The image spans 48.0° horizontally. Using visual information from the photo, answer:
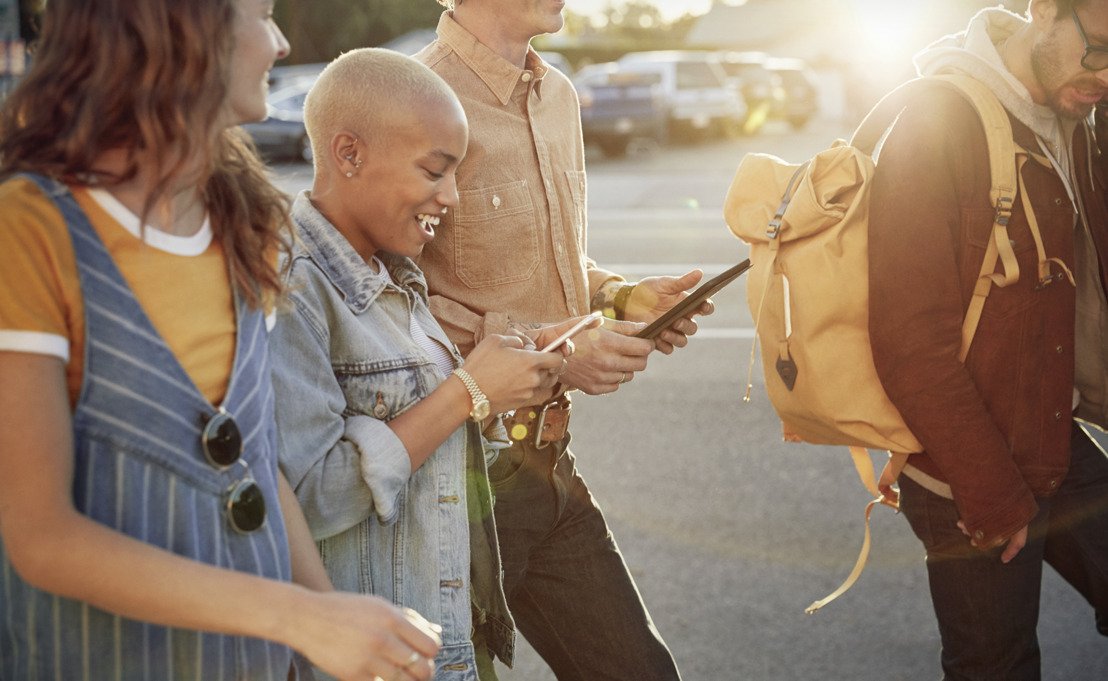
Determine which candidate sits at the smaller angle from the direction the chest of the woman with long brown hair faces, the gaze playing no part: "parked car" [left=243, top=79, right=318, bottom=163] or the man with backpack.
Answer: the man with backpack

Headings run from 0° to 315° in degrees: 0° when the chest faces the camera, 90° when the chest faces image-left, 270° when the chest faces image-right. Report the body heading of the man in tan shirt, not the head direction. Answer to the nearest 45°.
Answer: approximately 315°

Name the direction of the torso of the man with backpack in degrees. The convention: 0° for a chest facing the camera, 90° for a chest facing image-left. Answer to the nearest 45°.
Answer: approximately 315°

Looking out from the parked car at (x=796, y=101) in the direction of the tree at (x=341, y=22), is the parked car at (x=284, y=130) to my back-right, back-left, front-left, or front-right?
front-left

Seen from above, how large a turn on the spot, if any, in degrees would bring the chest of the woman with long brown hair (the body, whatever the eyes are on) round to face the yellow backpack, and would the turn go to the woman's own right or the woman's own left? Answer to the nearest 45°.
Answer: approximately 90° to the woman's own left

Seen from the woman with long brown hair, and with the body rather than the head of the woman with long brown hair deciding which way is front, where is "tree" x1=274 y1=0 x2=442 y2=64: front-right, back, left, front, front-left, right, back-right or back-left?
back-left

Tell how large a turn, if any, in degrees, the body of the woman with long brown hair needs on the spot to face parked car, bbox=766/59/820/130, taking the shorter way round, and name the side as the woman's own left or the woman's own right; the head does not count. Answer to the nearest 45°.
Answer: approximately 90° to the woman's own left

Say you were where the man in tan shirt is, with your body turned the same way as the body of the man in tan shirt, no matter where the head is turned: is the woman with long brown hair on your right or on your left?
on your right

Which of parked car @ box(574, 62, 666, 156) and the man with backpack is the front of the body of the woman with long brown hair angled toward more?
the man with backpack

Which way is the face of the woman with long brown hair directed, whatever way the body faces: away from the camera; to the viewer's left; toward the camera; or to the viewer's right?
to the viewer's right

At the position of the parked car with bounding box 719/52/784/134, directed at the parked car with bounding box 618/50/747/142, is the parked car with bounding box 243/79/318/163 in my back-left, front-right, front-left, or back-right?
front-right

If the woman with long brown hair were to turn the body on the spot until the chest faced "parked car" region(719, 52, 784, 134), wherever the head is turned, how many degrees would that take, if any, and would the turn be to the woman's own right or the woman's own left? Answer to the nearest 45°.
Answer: approximately 90° to the woman's own left

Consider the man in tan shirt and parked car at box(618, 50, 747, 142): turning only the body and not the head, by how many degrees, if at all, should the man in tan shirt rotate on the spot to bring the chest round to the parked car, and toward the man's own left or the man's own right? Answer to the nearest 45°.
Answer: approximately 135° to the man's own left

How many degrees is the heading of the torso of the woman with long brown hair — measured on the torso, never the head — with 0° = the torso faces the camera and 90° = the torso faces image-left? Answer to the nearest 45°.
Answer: approximately 315°

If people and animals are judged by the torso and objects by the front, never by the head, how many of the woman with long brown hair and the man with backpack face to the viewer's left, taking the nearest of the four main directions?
0
